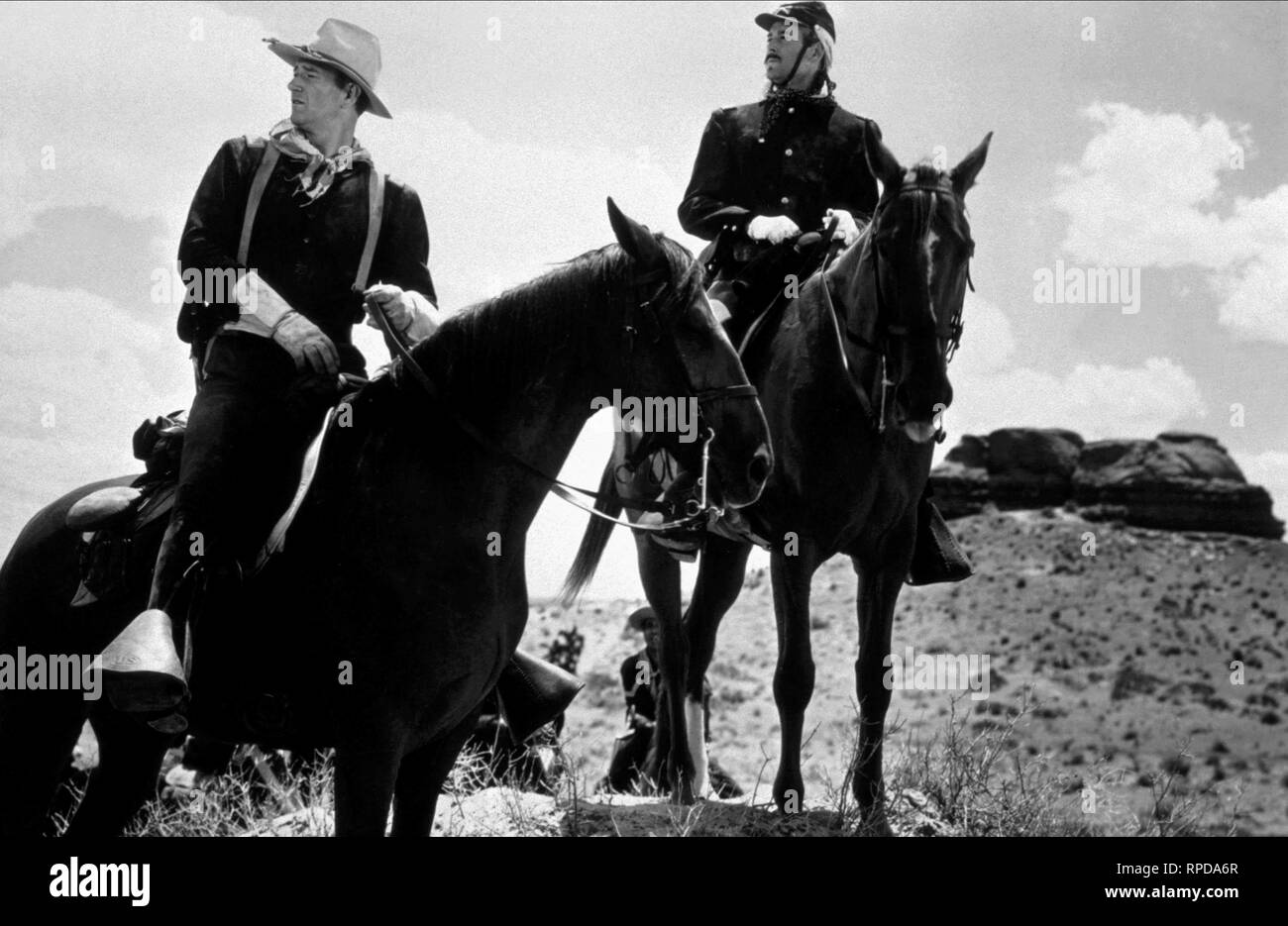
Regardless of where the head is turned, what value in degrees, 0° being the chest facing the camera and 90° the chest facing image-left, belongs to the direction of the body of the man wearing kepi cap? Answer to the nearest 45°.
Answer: approximately 0°

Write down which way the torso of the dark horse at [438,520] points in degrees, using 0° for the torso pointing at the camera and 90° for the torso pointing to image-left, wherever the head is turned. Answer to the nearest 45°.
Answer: approximately 315°

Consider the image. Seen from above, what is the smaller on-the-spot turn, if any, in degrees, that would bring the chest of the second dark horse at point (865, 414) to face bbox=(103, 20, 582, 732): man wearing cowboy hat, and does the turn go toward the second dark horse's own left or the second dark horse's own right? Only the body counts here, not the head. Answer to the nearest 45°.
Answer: approximately 90° to the second dark horse's own right
